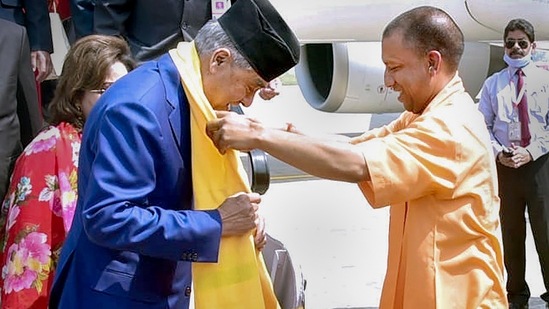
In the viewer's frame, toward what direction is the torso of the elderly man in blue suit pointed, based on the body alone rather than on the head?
to the viewer's right

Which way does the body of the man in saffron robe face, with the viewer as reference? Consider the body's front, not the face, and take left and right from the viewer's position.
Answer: facing to the left of the viewer

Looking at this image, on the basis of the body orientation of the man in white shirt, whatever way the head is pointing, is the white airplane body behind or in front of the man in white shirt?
behind

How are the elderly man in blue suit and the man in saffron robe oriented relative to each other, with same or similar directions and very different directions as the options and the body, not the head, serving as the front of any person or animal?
very different directions

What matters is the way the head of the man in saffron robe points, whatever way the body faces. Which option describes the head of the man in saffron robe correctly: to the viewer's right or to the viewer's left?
to the viewer's left

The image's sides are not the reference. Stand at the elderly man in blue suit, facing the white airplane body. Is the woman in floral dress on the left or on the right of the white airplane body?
left

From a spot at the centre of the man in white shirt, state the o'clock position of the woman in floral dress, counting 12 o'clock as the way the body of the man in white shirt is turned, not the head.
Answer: The woman in floral dress is roughly at 1 o'clock from the man in white shirt.
